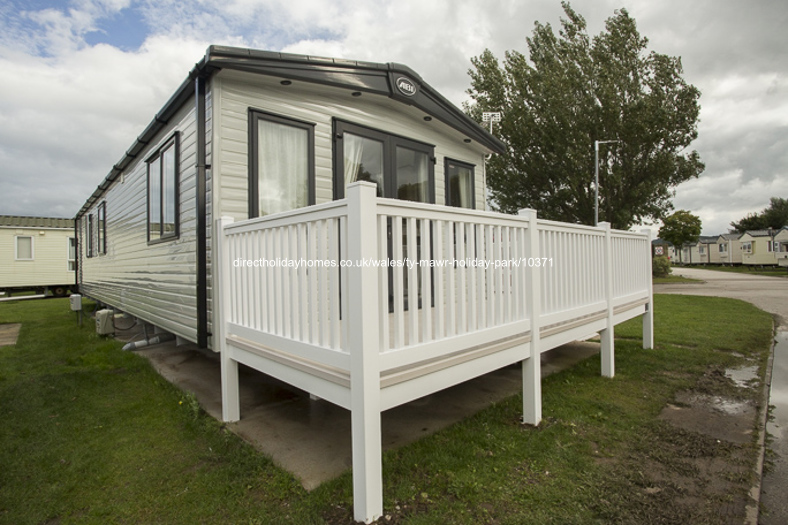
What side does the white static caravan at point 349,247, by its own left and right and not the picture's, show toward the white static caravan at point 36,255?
back

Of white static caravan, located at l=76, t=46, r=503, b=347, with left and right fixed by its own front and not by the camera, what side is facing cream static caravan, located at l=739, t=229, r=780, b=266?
left

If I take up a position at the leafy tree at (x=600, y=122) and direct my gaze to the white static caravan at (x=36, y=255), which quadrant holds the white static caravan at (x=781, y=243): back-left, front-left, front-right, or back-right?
back-right

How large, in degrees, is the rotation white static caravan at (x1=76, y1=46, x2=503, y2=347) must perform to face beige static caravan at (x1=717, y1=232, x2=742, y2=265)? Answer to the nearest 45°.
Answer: approximately 90° to its left

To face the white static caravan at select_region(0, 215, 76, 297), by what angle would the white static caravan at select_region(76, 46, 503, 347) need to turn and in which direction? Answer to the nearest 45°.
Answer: approximately 180°

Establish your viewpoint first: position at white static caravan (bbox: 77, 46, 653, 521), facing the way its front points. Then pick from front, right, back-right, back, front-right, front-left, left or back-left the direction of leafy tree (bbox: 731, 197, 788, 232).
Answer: left

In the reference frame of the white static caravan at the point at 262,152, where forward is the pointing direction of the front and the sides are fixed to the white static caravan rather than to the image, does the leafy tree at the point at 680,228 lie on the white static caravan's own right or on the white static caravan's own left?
on the white static caravan's own left

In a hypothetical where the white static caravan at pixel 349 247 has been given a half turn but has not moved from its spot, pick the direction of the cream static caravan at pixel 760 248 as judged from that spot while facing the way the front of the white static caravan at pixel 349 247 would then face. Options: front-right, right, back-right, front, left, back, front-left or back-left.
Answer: right

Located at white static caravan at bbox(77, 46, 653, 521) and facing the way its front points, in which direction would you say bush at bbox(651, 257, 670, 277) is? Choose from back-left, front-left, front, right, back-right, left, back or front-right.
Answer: left

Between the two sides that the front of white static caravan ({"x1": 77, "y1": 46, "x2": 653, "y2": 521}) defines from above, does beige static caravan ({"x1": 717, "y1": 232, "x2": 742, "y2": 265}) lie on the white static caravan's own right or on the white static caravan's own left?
on the white static caravan's own left

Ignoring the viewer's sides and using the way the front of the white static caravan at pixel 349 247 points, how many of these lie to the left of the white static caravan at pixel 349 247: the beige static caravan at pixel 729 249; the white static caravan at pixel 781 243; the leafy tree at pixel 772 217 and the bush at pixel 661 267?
4

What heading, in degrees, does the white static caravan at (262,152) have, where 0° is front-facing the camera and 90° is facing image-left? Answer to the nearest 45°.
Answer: approximately 315°

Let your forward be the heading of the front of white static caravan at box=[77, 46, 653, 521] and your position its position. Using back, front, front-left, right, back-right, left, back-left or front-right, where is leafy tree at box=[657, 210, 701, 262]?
left

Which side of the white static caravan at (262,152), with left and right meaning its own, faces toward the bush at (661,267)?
left
